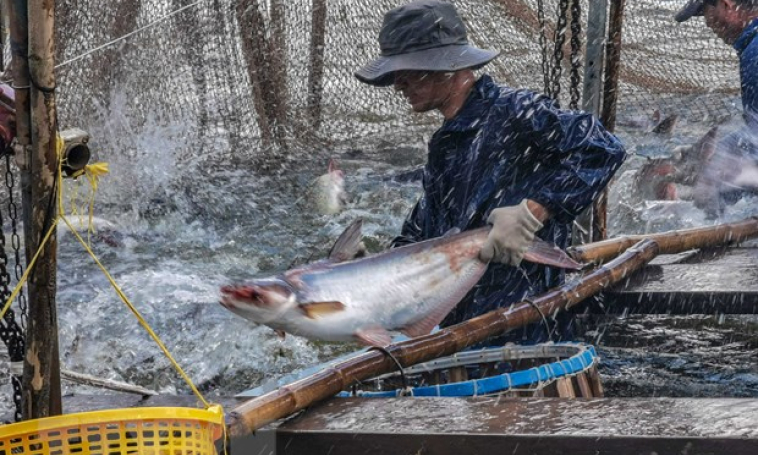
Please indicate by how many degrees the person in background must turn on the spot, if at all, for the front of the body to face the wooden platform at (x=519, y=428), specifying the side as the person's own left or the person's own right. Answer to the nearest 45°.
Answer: approximately 90° to the person's own left

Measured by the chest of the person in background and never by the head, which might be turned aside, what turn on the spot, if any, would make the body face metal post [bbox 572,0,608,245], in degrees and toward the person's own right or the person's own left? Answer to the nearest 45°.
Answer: approximately 45° to the person's own left

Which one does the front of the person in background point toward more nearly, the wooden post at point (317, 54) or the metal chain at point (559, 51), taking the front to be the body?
the wooden post

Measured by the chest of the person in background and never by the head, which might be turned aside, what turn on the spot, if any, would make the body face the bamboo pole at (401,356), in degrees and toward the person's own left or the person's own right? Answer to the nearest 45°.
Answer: approximately 90° to the person's own left

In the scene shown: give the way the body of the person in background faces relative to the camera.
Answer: to the viewer's left

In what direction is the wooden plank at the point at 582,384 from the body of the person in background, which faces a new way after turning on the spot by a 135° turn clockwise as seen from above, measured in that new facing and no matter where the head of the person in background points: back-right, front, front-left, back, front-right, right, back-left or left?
back-right
